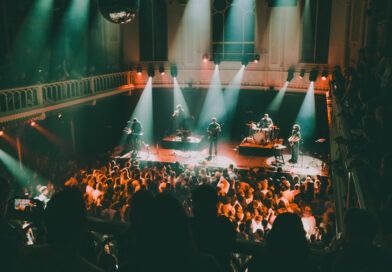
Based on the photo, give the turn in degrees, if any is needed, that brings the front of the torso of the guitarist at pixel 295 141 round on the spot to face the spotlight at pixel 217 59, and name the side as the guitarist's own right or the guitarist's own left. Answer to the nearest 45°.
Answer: approximately 90° to the guitarist's own right

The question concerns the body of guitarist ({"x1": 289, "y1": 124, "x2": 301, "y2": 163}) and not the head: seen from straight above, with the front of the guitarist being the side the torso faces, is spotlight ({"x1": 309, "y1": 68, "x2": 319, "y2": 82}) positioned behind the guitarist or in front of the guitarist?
behind

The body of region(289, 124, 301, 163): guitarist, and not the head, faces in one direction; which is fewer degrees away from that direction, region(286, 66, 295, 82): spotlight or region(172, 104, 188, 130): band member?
the band member

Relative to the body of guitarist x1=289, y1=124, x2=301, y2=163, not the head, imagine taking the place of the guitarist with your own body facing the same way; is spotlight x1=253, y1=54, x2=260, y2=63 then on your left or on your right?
on your right

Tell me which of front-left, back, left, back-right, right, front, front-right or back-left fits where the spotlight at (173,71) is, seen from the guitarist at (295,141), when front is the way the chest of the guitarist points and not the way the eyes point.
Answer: right

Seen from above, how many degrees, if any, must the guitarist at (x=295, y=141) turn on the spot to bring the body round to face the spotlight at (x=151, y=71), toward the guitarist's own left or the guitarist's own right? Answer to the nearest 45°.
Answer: approximately 90° to the guitarist's own right

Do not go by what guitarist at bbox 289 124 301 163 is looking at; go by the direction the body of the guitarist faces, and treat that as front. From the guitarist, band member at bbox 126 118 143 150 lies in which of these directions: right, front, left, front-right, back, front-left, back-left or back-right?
front-right

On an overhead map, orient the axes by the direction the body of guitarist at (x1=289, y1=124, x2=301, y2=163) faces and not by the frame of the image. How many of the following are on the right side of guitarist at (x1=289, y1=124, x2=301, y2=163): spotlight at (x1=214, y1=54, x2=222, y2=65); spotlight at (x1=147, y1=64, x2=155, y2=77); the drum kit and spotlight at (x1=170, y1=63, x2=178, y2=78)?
4

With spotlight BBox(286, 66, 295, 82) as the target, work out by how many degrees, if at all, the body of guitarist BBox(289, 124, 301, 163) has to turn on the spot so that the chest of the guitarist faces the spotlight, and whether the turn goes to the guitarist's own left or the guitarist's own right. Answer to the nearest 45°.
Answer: approximately 135° to the guitarist's own right

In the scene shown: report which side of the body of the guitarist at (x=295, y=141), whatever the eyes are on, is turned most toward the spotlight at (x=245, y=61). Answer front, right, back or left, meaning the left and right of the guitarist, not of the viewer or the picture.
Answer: right

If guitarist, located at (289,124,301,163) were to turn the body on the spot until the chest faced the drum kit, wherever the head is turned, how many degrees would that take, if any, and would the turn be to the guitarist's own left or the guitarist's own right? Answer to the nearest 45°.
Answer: approximately 90° to the guitarist's own right

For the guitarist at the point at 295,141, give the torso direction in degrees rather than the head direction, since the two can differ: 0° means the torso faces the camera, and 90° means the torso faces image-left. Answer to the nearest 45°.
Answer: approximately 45°
